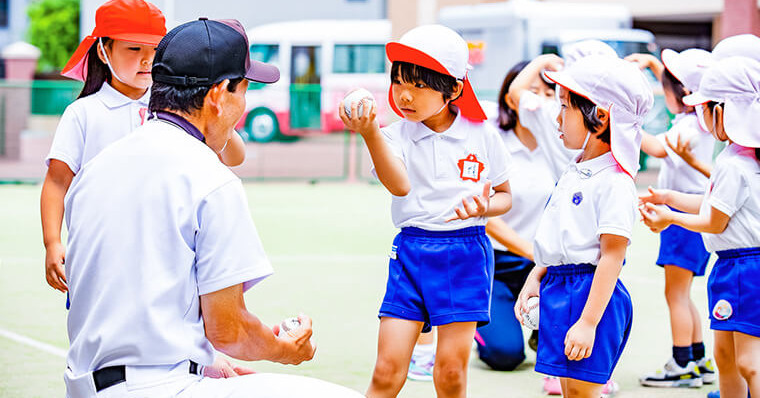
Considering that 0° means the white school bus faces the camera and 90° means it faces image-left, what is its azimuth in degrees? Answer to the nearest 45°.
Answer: approximately 90°

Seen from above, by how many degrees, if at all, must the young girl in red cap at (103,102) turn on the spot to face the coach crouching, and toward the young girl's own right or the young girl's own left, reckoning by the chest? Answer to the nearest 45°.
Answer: approximately 45° to the young girl's own right

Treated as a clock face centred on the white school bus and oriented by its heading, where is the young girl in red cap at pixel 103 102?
The young girl in red cap is roughly at 9 o'clock from the white school bus.

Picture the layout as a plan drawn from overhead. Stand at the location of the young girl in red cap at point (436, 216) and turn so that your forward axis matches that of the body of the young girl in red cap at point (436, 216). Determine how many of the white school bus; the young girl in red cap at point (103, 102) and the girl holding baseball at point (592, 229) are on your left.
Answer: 1

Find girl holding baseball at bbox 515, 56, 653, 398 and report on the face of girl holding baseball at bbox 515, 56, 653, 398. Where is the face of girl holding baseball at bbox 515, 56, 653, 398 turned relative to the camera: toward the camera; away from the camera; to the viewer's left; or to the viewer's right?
to the viewer's left
